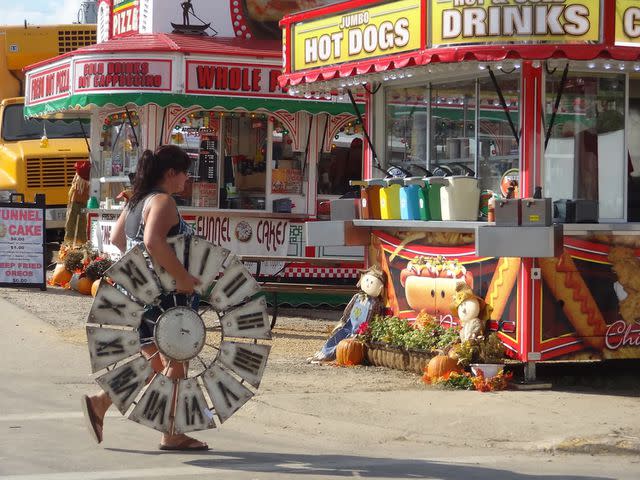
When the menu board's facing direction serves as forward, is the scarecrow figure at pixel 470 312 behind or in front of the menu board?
in front

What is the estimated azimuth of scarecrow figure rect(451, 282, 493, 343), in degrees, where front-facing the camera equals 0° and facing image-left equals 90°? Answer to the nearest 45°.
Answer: approximately 45°

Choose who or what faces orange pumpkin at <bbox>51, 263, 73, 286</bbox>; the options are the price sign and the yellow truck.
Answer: the yellow truck

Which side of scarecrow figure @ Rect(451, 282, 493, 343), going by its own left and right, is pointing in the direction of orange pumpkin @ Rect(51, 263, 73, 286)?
right

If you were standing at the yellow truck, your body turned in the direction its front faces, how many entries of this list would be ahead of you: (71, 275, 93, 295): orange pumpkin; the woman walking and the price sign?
3

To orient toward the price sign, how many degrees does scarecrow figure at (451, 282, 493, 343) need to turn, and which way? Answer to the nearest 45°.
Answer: approximately 90° to its right

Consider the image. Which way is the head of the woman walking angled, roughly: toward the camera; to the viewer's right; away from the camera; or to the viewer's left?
to the viewer's right

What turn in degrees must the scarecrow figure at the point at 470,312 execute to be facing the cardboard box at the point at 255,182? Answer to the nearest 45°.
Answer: approximately 90° to its right

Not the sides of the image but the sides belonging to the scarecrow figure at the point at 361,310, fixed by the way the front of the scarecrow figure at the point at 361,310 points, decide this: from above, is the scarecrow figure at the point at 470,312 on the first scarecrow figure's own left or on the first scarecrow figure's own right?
on the first scarecrow figure's own left

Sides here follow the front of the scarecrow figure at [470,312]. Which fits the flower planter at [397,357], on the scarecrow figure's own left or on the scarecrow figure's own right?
on the scarecrow figure's own right

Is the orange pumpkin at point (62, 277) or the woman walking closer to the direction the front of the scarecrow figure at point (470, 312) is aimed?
the woman walking

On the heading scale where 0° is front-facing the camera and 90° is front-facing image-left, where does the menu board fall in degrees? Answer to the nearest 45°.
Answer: approximately 0°
